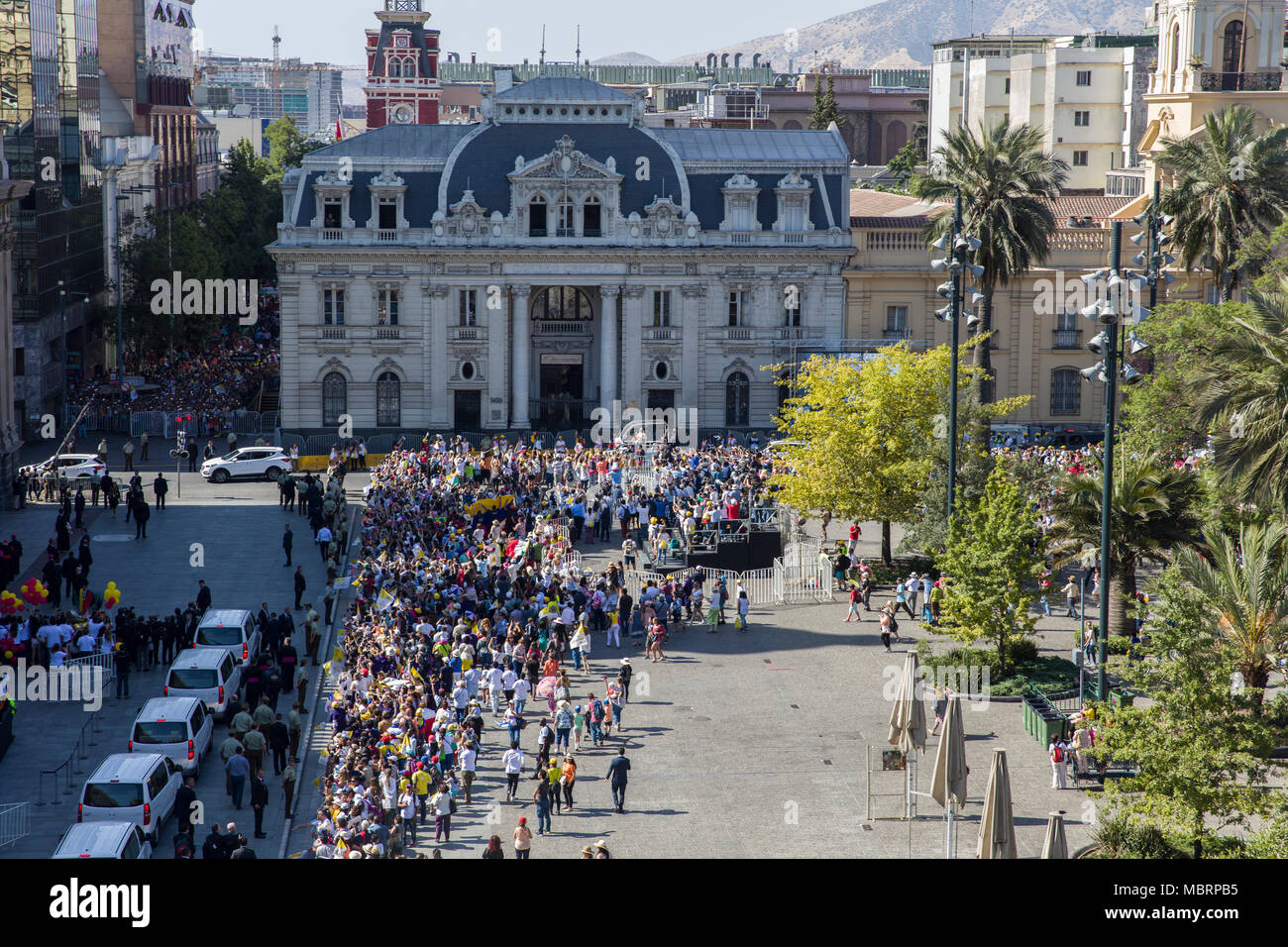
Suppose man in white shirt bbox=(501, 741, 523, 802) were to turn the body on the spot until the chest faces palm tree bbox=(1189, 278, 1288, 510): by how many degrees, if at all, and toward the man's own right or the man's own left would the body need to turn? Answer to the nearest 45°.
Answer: approximately 90° to the man's own right

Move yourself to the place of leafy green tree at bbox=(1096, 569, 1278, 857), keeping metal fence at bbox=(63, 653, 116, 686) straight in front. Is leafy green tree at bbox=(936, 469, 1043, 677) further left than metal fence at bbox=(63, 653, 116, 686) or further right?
right

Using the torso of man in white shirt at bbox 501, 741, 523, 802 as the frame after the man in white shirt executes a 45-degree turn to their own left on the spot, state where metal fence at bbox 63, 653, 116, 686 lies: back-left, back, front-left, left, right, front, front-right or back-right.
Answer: front

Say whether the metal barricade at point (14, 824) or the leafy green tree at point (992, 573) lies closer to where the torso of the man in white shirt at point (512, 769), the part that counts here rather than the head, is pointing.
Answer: the leafy green tree

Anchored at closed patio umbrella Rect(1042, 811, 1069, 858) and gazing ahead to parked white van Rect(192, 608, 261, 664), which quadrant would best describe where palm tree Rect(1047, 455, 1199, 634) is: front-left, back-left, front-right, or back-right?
front-right

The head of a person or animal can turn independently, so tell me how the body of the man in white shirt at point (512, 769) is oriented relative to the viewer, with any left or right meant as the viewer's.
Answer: facing away from the viewer

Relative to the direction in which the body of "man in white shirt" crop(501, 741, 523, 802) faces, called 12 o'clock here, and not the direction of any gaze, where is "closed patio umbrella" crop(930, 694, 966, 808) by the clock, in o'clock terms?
The closed patio umbrella is roughly at 4 o'clock from the man in white shirt.

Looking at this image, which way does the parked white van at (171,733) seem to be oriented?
away from the camera

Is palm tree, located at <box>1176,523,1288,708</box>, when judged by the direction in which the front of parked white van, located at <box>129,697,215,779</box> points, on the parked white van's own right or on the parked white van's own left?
on the parked white van's own right

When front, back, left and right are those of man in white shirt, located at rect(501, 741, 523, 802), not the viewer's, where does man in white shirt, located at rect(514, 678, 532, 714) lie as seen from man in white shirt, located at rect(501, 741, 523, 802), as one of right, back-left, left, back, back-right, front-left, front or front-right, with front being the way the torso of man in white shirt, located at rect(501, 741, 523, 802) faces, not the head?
front

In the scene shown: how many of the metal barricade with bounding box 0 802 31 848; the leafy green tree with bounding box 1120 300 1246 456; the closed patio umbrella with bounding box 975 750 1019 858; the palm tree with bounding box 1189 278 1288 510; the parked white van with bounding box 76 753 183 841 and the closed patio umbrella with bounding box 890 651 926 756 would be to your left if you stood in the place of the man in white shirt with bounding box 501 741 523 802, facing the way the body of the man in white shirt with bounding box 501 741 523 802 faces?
2

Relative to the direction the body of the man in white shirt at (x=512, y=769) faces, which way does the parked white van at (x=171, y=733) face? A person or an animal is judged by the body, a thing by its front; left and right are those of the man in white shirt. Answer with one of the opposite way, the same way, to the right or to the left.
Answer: the same way

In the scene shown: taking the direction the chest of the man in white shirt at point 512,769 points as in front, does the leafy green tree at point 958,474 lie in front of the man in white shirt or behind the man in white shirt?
in front

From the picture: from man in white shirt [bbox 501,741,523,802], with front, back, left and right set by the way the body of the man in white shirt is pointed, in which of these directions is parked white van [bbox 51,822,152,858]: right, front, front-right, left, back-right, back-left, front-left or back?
back-left

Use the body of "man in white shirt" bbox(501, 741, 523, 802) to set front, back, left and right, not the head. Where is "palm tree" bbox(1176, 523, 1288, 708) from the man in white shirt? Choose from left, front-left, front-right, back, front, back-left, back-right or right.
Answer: right
